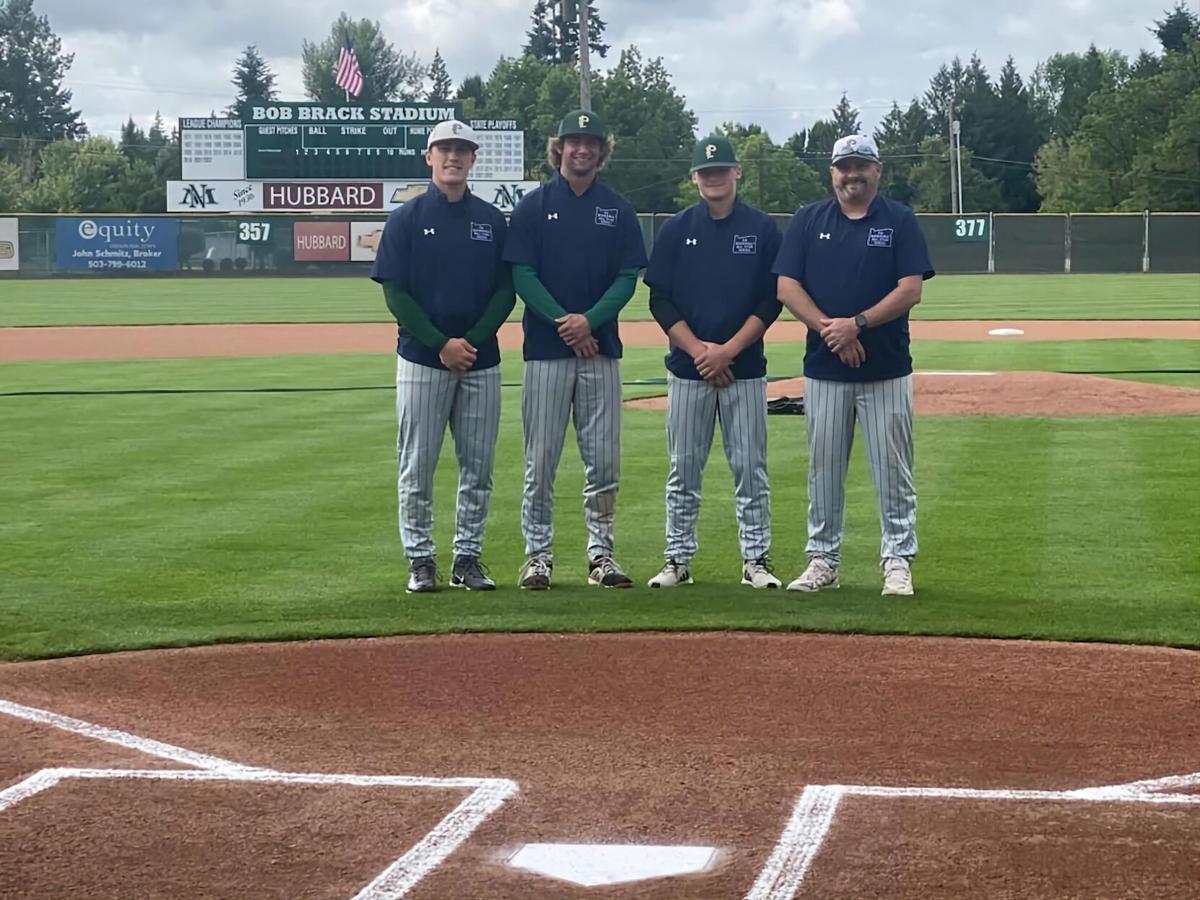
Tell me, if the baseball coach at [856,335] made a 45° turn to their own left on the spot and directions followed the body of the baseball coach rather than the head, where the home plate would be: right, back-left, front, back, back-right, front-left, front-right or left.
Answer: front-right

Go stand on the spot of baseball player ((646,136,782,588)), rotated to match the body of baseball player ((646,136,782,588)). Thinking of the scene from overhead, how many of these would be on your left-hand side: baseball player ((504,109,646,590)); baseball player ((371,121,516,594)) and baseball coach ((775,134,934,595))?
1

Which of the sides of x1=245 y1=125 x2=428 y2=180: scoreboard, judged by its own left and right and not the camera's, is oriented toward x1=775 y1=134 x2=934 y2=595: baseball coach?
front

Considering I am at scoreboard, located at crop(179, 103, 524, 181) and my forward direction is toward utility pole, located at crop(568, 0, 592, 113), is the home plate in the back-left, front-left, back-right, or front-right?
back-right

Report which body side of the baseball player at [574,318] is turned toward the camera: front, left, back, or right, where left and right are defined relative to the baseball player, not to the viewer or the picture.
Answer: front

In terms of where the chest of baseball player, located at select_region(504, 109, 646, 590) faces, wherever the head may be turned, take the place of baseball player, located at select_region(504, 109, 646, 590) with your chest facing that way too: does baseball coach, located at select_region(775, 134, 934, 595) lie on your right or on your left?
on your left

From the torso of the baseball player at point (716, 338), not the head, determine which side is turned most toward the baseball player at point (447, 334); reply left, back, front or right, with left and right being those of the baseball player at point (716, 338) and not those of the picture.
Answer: right

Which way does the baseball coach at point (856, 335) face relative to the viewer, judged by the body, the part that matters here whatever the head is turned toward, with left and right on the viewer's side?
facing the viewer

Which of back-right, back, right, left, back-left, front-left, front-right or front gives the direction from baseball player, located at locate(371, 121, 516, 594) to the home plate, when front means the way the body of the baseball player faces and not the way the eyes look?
front

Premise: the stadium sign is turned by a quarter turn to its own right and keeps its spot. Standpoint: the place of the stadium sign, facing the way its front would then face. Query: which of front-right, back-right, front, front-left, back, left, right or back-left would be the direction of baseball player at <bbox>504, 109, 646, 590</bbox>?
left

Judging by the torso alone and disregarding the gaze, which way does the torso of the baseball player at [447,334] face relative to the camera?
toward the camera

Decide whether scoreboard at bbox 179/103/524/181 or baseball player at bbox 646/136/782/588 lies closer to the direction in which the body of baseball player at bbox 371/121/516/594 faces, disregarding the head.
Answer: the baseball player

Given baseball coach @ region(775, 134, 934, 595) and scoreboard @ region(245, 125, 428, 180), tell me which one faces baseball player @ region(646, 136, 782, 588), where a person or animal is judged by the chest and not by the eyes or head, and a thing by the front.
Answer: the scoreboard

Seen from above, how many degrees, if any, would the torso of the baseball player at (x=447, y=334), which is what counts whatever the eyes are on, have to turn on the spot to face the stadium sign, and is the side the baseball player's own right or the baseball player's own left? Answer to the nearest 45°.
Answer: approximately 180°

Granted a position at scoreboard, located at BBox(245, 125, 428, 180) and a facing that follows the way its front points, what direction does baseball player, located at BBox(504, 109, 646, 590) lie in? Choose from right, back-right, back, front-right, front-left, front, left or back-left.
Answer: front

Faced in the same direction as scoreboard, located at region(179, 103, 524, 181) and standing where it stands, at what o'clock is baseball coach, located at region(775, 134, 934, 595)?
The baseball coach is roughly at 12 o'clock from the scoreboard.
